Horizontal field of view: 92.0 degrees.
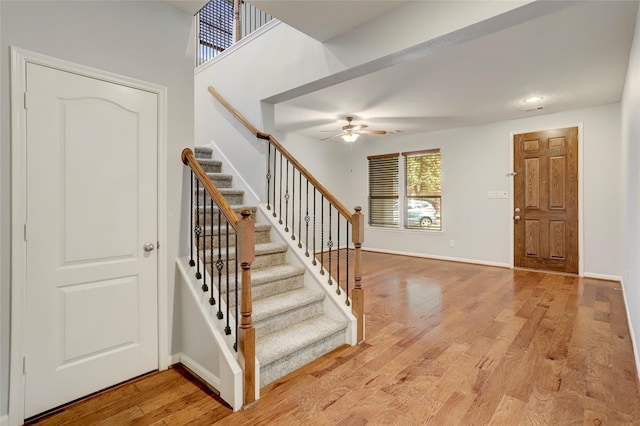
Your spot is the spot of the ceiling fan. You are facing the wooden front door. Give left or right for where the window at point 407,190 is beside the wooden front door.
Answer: left

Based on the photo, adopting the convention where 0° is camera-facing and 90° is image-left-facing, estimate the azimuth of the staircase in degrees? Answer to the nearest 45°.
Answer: approximately 315°

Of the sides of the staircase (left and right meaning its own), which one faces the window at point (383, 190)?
left

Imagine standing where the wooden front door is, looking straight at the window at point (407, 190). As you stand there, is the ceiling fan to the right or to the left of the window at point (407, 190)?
left

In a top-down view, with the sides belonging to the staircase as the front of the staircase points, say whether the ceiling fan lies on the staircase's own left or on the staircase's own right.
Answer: on the staircase's own left

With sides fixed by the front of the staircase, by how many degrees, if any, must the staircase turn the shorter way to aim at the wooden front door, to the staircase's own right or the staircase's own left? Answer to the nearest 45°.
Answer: approximately 90° to the staircase's own left
